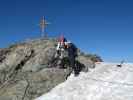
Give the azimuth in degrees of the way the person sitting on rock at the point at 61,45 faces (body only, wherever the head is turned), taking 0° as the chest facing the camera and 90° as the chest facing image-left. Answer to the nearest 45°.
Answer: approximately 45°
